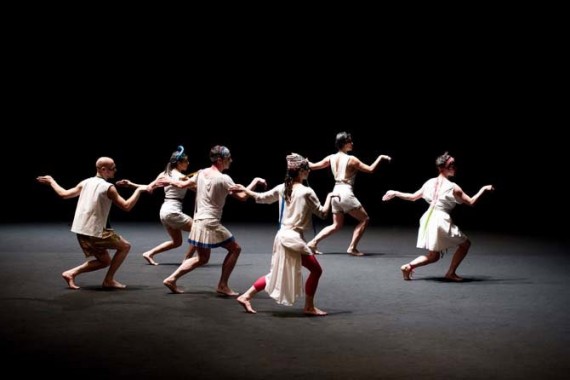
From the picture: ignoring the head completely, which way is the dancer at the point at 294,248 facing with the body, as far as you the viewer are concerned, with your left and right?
facing away from the viewer and to the right of the viewer

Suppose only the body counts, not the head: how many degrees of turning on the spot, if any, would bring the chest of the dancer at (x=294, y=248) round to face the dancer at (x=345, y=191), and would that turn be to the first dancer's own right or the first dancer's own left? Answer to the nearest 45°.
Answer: approximately 45° to the first dancer's own left

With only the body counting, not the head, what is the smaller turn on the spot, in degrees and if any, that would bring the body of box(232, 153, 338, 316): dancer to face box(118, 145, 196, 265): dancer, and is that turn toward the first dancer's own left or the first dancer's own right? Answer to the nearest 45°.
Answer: approximately 90° to the first dancer's own left

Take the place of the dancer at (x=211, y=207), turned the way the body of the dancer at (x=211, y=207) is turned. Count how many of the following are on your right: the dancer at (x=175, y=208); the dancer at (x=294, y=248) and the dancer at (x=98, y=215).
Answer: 1
